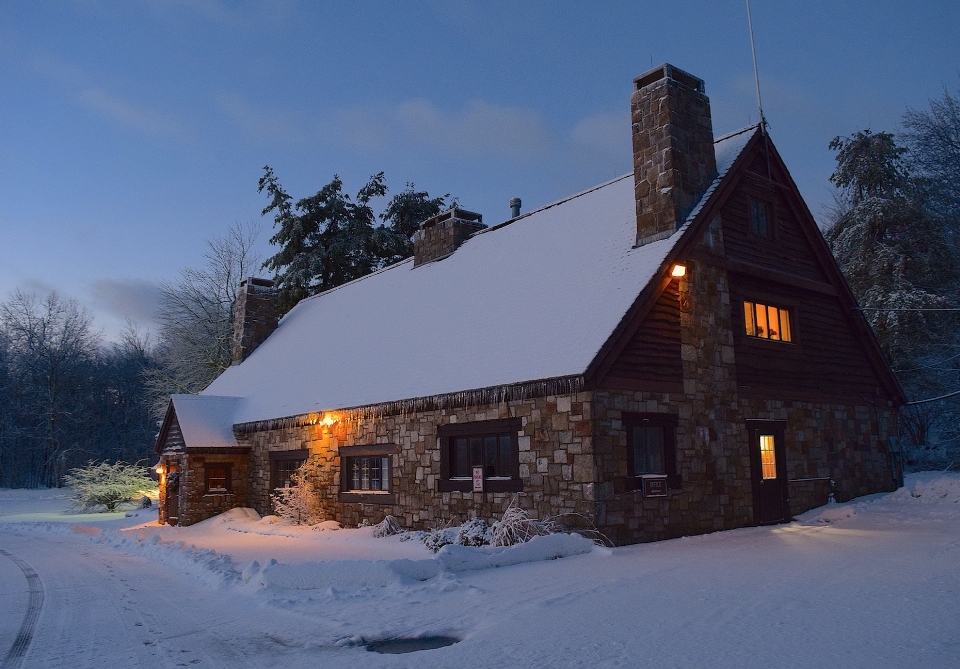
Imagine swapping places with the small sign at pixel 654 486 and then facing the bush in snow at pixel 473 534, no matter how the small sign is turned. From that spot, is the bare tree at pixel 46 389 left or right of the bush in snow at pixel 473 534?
right
